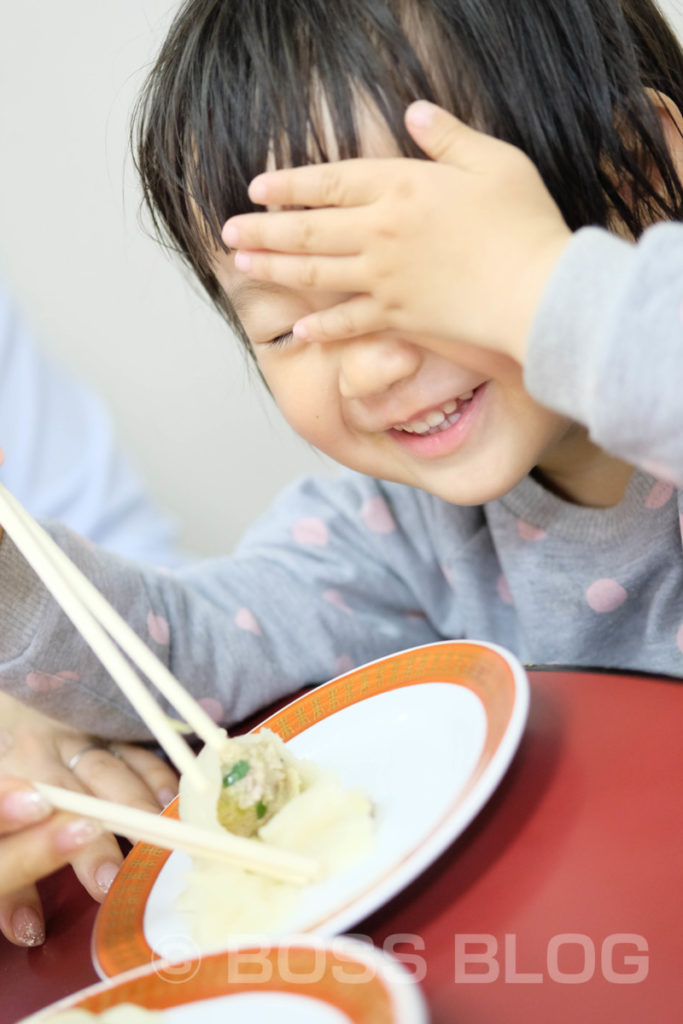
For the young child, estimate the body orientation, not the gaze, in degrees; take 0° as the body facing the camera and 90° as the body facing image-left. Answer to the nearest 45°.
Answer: approximately 45°
